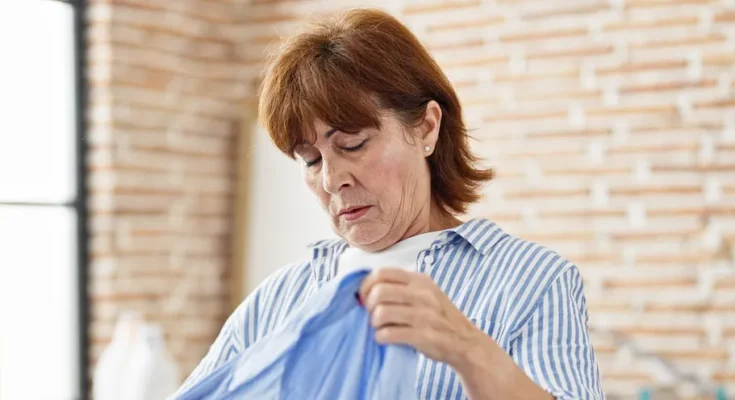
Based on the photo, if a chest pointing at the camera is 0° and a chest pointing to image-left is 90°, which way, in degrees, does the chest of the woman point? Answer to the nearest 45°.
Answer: approximately 45°
